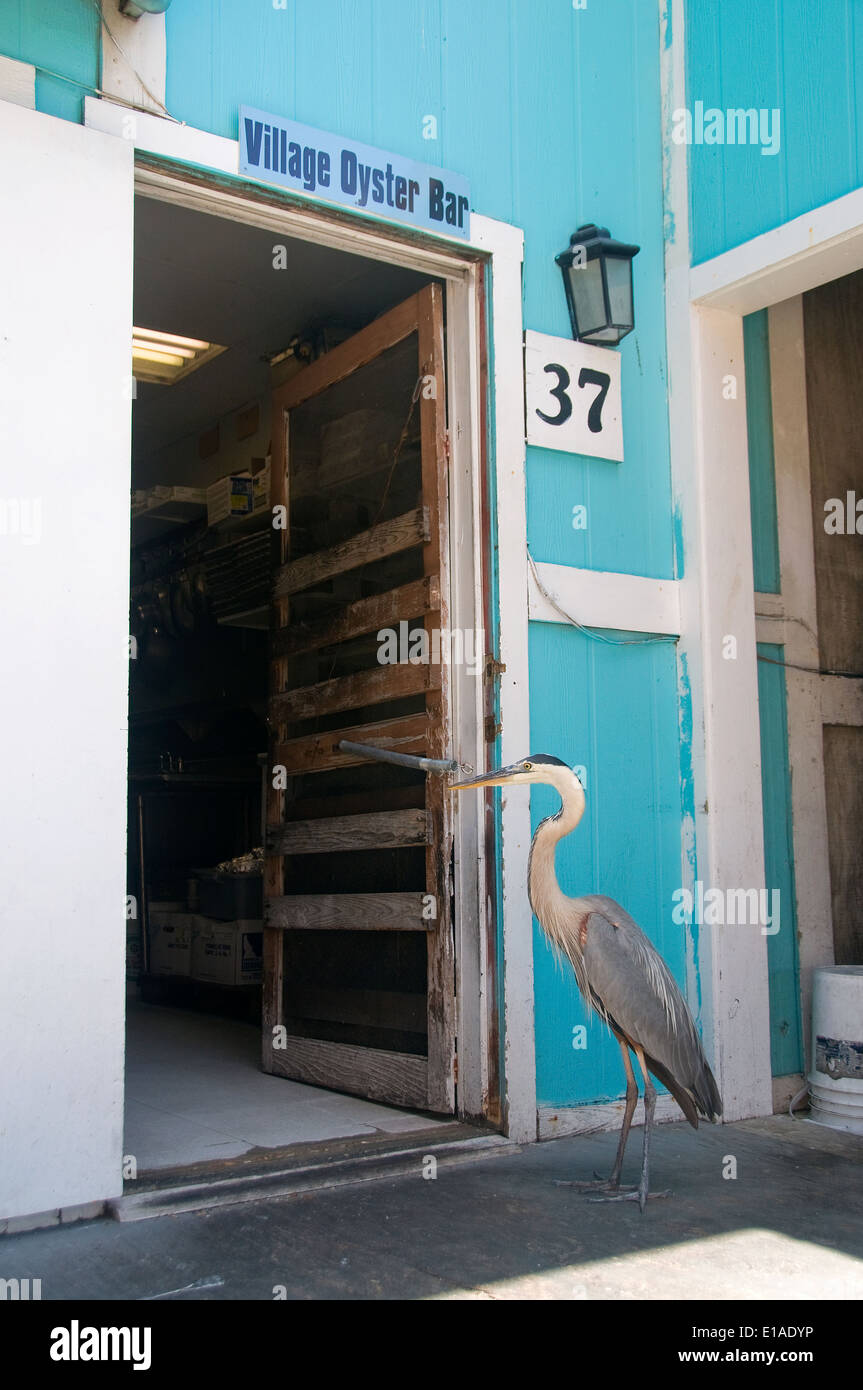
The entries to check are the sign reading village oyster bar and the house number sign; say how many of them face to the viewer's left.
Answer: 0

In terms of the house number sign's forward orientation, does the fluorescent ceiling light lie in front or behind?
behind

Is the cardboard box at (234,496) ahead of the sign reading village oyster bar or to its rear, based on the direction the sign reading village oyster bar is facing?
to the rear

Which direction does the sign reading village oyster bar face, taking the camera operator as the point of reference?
facing the viewer and to the right of the viewer

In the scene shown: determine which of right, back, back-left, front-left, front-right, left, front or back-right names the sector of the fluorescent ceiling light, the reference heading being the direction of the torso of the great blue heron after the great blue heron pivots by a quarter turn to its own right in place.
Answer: front-left

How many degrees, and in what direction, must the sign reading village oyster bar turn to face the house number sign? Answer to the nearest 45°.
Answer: approximately 90° to its left

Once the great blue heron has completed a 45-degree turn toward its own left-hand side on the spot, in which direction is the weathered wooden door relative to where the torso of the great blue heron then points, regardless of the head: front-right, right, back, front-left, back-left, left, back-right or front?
right

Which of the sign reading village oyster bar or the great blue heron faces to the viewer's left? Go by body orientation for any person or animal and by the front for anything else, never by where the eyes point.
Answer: the great blue heron

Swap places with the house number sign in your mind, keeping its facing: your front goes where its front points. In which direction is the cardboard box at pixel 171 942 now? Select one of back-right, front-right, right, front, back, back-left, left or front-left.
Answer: back

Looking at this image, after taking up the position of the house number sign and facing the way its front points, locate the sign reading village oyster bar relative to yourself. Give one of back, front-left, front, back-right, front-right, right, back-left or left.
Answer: right

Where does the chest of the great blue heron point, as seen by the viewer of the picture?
to the viewer's left
